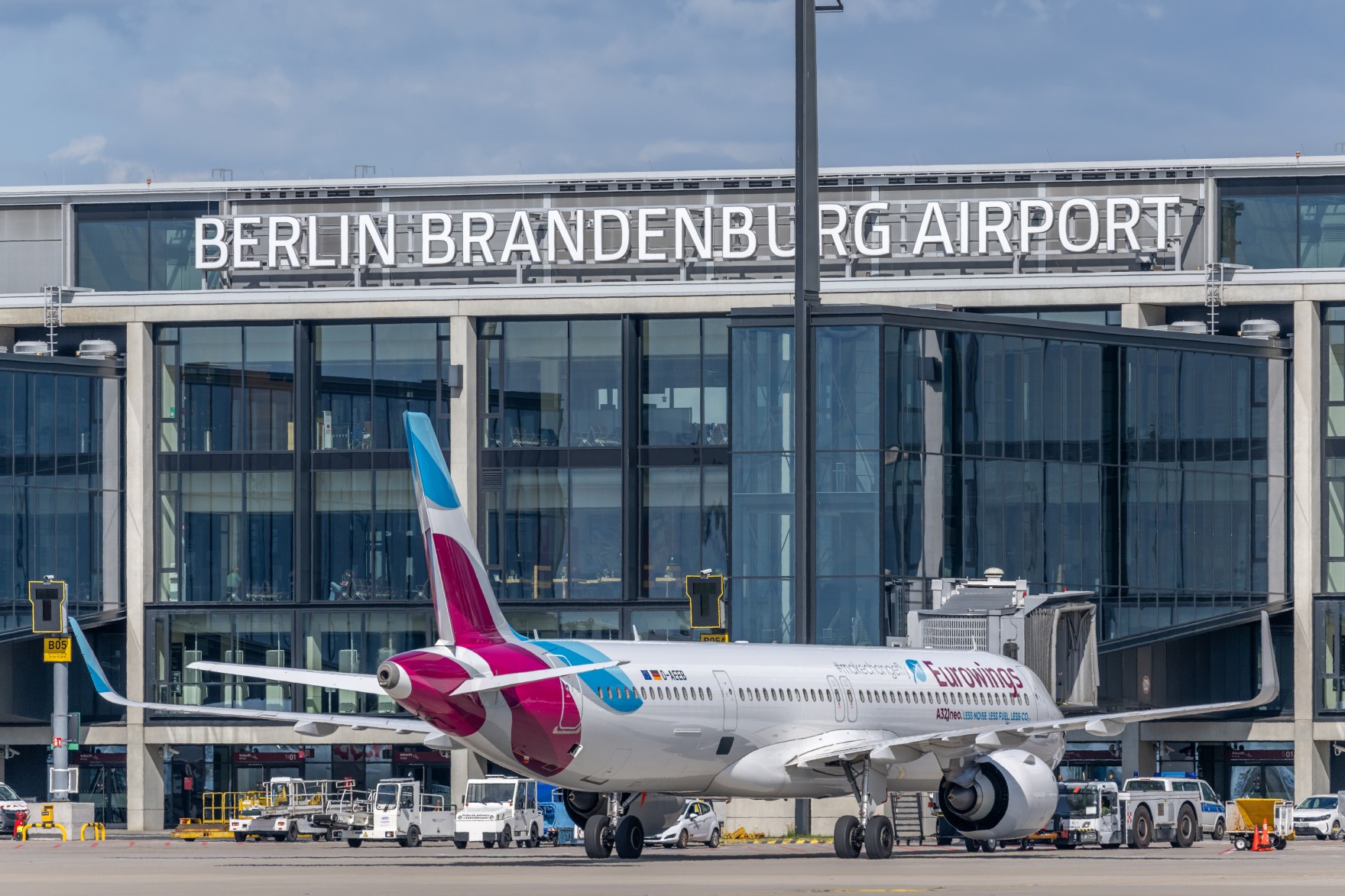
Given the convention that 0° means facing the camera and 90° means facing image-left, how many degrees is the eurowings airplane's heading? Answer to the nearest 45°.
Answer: approximately 225°
